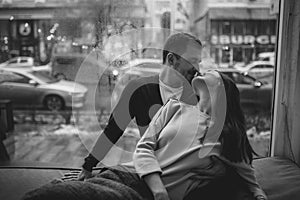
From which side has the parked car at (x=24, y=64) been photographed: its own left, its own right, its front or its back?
left

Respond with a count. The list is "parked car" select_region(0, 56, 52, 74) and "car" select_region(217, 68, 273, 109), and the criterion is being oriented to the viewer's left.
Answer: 1
